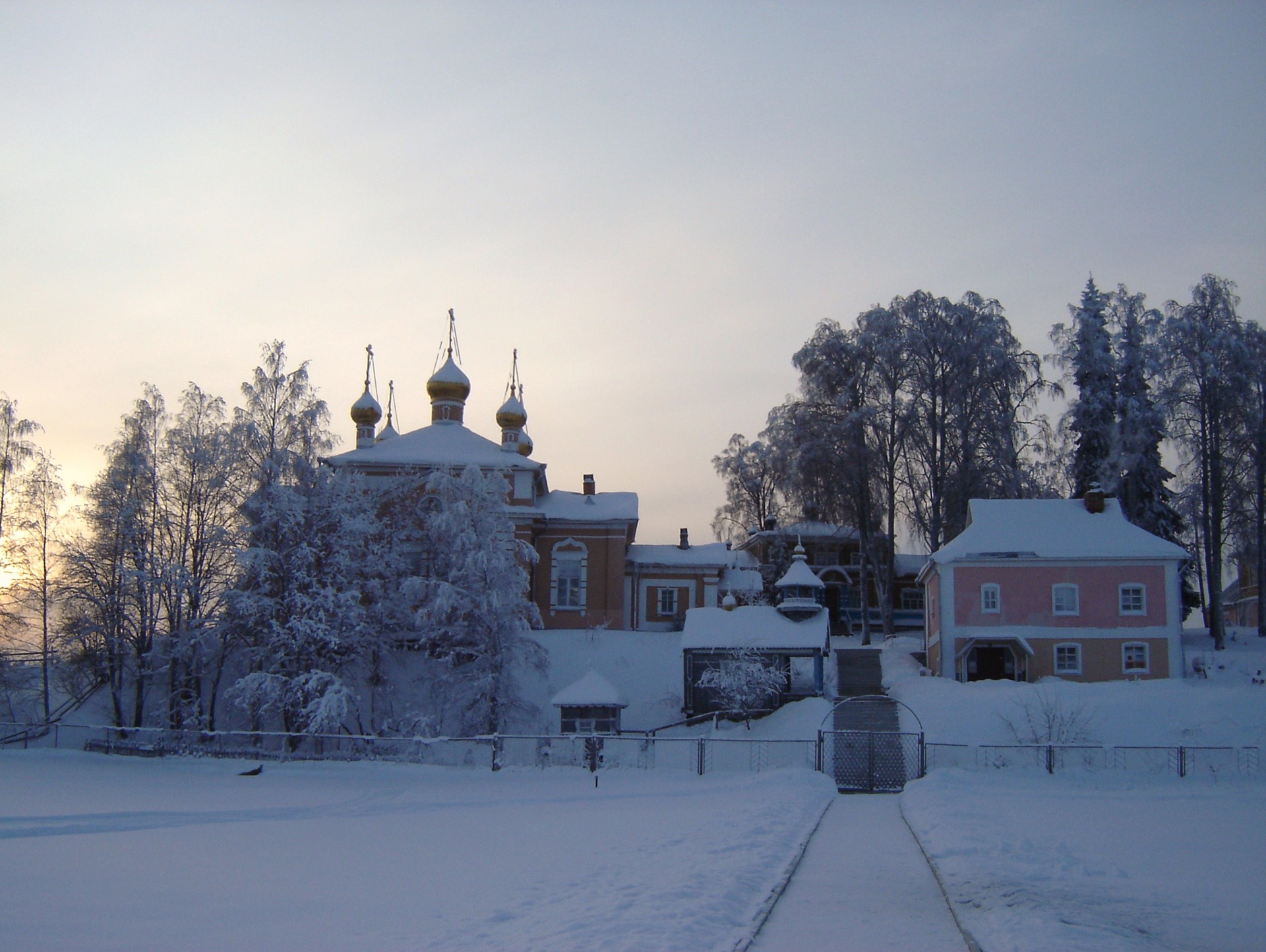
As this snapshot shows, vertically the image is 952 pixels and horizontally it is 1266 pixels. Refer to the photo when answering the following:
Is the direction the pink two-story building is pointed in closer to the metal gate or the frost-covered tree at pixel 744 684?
the metal gate

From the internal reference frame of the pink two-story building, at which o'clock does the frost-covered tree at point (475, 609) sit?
The frost-covered tree is roughly at 2 o'clock from the pink two-story building.

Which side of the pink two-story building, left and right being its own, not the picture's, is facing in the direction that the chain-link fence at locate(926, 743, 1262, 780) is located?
front

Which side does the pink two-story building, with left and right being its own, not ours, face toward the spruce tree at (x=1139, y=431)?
back

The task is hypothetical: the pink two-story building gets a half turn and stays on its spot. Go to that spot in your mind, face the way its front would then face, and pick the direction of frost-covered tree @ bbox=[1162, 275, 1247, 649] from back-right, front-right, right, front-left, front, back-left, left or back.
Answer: front-right

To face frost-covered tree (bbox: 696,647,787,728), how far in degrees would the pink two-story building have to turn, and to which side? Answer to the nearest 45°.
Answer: approximately 45° to its right

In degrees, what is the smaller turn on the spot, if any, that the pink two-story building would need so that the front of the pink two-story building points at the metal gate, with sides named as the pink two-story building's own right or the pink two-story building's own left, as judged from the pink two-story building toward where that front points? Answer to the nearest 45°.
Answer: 0° — it already faces it

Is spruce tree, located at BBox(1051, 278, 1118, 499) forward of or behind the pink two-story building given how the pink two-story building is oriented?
behind

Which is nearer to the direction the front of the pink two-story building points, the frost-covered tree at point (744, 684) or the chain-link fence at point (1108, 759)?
the chain-link fence

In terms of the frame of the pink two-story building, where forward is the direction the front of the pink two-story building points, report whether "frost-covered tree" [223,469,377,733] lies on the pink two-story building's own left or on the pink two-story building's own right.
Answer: on the pink two-story building's own right

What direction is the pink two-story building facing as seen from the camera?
toward the camera
